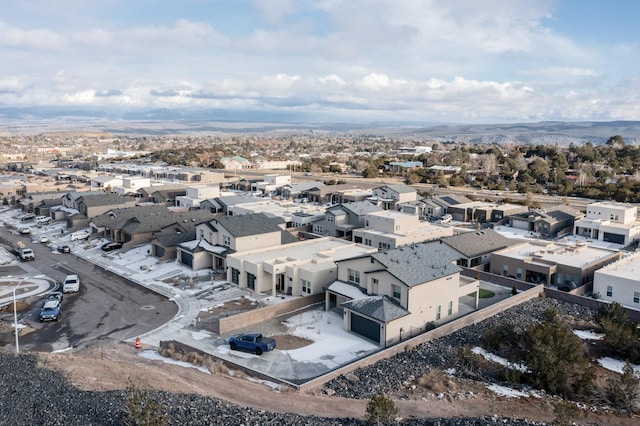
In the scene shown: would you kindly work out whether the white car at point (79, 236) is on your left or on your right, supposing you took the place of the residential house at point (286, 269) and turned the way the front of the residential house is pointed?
on your right

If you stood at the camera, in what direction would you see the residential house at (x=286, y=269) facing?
facing the viewer and to the left of the viewer

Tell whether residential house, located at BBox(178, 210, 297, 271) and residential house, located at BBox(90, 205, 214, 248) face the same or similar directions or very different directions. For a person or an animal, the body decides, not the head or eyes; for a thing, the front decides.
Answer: same or similar directions

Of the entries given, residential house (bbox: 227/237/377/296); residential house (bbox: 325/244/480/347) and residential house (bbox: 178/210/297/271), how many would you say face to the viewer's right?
0

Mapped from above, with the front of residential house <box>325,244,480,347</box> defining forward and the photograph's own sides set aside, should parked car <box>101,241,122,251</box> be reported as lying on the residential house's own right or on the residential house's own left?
on the residential house's own right

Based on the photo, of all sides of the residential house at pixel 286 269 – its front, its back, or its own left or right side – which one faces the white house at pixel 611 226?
back

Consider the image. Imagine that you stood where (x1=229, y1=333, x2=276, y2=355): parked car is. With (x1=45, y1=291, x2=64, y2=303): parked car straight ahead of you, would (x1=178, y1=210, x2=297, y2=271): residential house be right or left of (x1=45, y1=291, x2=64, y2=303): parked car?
right

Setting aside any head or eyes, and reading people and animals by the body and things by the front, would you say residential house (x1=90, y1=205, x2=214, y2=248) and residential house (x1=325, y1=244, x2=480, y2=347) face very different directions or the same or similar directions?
same or similar directions

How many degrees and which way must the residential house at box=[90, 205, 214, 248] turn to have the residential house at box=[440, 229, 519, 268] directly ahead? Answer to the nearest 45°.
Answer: approximately 90° to its left

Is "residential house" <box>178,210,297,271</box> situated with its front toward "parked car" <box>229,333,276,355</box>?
no

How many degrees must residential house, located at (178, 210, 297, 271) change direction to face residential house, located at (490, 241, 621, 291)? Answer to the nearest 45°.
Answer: approximately 135° to its left

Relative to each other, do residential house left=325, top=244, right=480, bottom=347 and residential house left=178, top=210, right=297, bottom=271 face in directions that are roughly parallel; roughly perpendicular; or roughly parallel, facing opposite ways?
roughly parallel

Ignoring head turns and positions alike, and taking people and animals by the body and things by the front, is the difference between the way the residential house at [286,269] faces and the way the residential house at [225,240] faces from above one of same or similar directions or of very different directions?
same or similar directions

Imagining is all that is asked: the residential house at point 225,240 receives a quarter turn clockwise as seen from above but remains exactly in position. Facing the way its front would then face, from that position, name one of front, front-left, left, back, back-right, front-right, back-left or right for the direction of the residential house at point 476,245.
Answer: back-right

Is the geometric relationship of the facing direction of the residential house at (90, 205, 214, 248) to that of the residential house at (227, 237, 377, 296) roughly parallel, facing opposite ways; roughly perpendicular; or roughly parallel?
roughly parallel

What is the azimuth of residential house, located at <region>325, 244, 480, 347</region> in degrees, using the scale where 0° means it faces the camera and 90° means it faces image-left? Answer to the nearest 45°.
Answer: approximately 45°

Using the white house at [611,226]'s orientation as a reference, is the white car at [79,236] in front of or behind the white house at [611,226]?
in front
